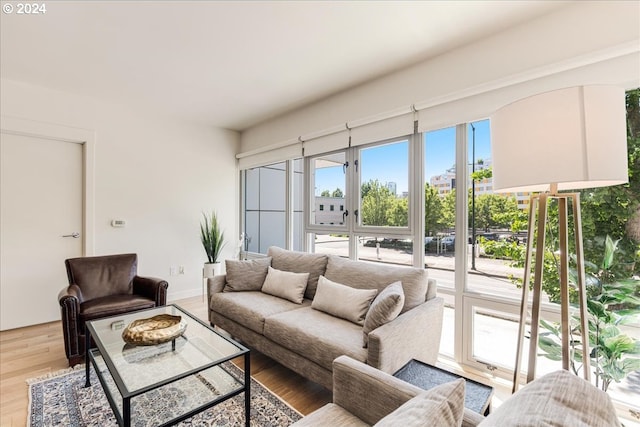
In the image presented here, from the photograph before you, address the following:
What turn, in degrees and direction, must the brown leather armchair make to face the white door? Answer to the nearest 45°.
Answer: approximately 180°

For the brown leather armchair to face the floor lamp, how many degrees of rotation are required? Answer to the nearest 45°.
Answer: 0° — it already faces it

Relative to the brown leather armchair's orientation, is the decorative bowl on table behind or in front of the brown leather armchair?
in front

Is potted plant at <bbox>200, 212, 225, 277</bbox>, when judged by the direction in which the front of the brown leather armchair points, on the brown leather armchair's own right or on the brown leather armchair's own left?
on the brown leather armchair's own left

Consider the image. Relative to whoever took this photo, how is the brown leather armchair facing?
facing the viewer and to the right of the viewer

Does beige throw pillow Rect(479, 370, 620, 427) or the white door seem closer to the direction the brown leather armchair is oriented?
the beige throw pillow

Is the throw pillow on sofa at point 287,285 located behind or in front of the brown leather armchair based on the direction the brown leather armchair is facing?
in front

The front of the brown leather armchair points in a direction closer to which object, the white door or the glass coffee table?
the glass coffee table

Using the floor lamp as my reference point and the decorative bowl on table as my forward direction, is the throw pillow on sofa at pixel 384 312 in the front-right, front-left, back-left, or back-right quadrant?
front-right

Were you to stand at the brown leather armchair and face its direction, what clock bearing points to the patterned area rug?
The patterned area rug is roughly at 1 o'clock from the brown leather armchair.

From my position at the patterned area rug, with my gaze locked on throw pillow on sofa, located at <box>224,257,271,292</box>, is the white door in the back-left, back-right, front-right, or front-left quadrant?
front-left

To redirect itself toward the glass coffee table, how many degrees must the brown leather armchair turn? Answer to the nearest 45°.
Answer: approximately 45° to its right
